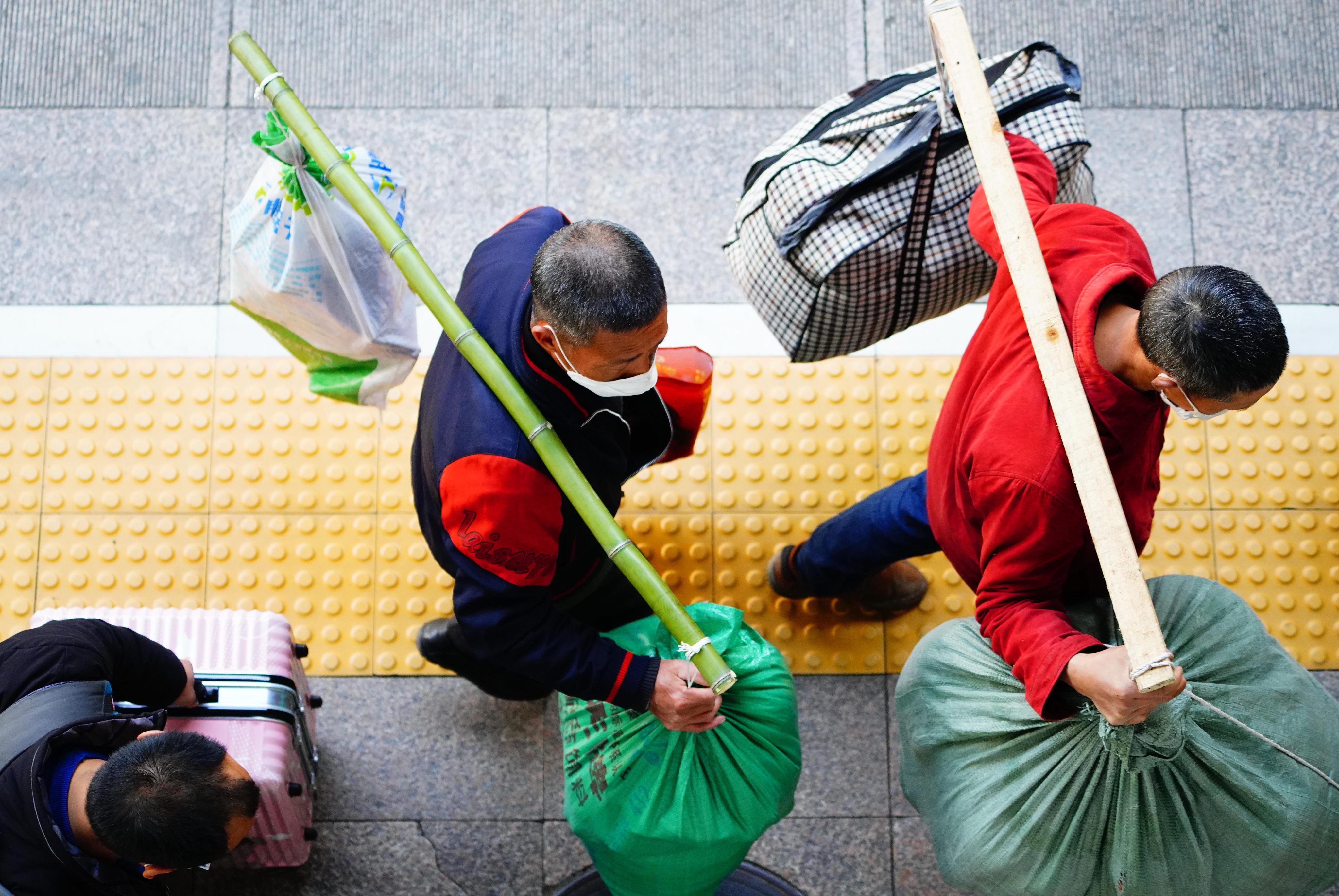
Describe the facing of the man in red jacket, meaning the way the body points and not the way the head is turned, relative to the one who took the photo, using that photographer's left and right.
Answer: facing to the right of the viewer

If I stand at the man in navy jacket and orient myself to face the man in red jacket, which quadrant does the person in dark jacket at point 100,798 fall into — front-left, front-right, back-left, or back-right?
back-right

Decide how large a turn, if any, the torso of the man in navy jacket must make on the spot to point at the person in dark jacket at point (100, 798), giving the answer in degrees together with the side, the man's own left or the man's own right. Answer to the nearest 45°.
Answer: approximately 135° to the man's own right

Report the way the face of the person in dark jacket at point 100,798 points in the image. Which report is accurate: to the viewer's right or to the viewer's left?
to the viewer's right

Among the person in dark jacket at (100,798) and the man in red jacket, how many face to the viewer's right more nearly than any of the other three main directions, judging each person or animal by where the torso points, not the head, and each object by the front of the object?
2

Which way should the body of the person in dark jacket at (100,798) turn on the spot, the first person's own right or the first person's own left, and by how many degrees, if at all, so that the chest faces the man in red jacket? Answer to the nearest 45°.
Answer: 0° — they already face them

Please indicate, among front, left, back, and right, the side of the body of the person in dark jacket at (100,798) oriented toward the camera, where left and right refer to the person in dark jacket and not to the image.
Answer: right

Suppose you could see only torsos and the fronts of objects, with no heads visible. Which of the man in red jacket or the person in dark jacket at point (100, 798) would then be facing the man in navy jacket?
the person in dark jacket

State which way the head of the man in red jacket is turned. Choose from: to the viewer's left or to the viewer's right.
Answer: to the viewer's right

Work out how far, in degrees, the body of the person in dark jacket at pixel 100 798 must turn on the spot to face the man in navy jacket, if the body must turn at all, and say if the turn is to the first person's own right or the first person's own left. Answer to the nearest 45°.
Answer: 0° — they already face them

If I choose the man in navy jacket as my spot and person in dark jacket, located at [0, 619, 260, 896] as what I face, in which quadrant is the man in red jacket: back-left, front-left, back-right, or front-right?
back-left

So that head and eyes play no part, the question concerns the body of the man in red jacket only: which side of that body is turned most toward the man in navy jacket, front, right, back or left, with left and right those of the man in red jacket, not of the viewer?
back
